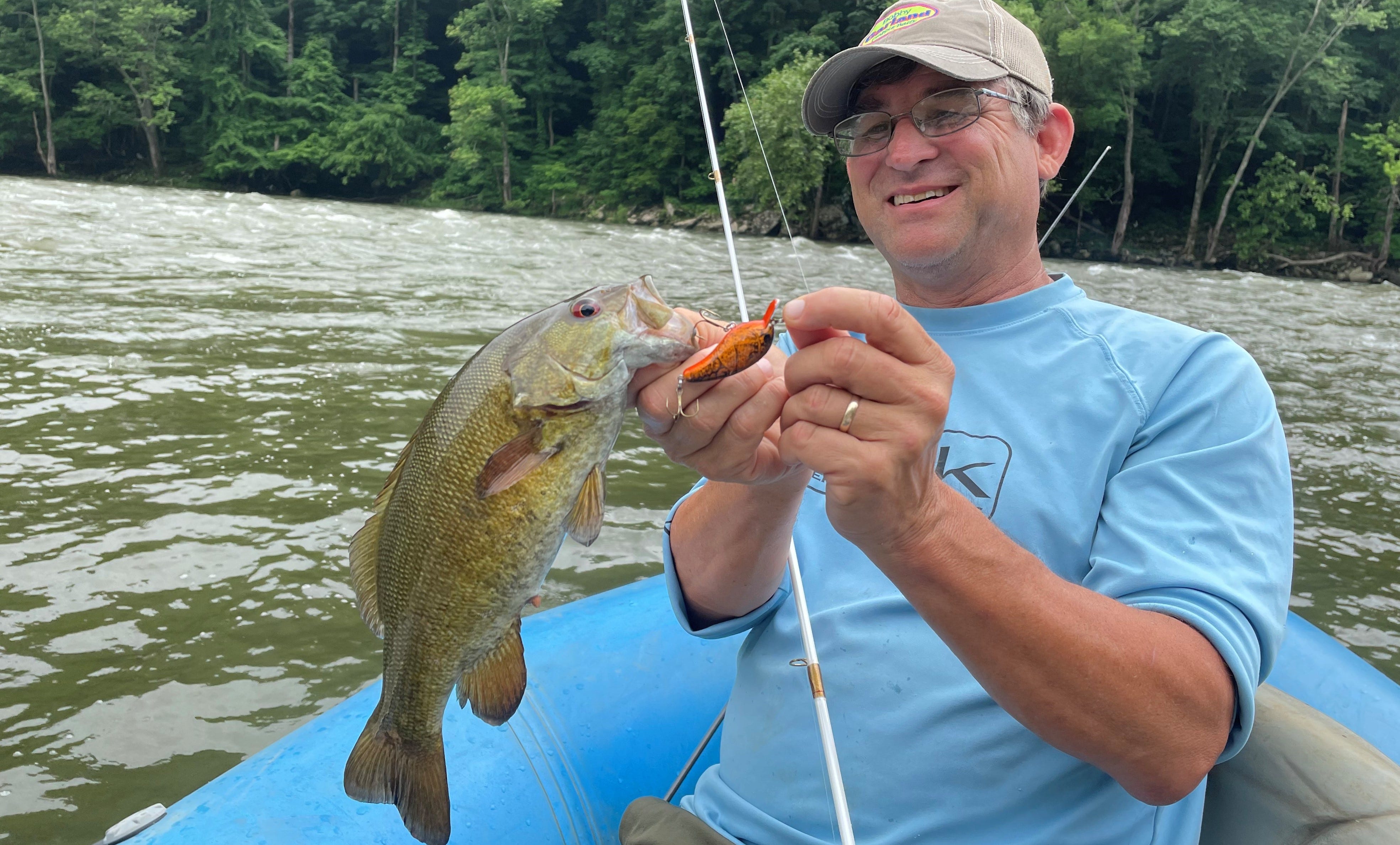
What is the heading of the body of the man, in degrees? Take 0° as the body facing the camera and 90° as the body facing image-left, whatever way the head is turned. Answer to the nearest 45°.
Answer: approximately 45°

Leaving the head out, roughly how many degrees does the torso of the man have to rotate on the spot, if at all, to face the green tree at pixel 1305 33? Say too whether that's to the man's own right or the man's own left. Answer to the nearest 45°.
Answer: approximately 135° to the man's own right

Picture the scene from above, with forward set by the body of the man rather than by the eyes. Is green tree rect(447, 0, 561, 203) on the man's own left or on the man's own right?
on the man's own right

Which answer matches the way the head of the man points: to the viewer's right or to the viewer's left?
to the viewer's left

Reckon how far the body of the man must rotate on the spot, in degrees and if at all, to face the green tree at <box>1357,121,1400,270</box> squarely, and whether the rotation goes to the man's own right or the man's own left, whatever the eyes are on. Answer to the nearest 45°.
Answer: approximately 135° to the man's own right

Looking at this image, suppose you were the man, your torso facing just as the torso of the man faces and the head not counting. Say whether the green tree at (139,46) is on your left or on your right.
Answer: on your right

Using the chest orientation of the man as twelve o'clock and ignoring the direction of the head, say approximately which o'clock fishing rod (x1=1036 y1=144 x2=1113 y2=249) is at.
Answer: The fishing rod is roughly at 5 o'clock from the man.

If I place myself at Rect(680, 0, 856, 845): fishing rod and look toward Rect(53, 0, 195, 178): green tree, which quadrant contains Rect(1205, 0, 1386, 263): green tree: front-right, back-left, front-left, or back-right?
front-right

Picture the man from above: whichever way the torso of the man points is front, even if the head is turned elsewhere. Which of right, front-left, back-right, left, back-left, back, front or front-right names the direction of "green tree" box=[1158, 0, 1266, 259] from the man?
back-right

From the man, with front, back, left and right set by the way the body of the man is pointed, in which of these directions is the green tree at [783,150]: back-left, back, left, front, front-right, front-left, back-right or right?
back-right

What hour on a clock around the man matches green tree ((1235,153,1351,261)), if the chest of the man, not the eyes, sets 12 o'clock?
The green tree is roughly at 5 o'clock from the man.
